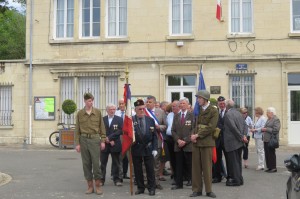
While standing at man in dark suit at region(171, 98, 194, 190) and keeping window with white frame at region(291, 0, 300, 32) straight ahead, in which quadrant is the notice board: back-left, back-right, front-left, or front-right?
front-left

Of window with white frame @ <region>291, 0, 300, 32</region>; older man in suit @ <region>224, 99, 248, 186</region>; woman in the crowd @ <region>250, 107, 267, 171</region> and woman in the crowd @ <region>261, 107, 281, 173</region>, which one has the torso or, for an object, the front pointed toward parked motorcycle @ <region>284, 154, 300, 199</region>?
the window with white frame

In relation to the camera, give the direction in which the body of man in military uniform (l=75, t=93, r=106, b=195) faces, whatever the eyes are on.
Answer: toward the camera

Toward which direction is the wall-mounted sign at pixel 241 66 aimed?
toward the camera

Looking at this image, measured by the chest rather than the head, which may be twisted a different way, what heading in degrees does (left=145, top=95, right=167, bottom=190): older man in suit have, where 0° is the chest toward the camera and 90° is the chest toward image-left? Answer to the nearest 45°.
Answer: approximately 45°

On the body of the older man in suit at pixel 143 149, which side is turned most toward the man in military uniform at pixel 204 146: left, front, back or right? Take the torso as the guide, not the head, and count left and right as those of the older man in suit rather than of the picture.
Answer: left

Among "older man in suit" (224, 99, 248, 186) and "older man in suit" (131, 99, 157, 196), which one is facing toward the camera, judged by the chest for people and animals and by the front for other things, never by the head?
"older man in suit" (131, 99, 157, 196)

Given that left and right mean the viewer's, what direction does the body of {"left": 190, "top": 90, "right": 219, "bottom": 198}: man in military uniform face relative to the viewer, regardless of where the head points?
facing the viewer and to the left of the viewer

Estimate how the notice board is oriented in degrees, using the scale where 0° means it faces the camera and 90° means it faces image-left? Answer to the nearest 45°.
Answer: approximately 0°

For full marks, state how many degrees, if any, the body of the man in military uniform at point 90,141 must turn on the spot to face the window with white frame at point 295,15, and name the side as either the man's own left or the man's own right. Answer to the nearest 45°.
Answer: approximately 135° to the man's own left

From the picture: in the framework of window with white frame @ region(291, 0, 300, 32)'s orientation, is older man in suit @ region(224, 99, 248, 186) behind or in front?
in front
